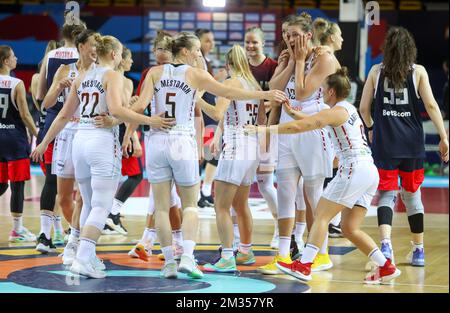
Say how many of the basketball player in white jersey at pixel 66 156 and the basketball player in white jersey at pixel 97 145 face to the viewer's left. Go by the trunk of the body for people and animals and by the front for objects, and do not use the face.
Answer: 0

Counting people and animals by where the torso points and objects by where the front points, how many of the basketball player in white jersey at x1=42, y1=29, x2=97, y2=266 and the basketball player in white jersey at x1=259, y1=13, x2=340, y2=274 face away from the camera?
0

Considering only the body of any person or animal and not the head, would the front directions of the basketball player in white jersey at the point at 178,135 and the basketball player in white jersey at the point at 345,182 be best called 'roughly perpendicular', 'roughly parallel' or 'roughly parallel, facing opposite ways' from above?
roughly perpendicular

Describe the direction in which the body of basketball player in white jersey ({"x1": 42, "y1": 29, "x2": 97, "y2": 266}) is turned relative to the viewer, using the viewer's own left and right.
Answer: facing the viewer and to the right of the viewer

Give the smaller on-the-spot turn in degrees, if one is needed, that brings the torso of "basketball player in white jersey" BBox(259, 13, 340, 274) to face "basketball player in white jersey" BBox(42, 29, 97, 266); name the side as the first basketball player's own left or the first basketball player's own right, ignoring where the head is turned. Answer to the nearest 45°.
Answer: approximately 45° to the first basketball player's own right

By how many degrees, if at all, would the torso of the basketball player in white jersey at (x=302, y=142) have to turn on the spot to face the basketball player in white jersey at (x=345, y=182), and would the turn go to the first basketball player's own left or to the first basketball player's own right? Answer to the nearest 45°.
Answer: approximately 90° to the first basketball player's own left

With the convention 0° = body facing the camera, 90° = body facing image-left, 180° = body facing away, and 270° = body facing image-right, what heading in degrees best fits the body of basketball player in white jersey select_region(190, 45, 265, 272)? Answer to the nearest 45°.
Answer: approximately 135°

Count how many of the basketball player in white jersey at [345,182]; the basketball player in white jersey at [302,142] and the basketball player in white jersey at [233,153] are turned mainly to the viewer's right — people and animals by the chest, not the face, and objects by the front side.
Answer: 0

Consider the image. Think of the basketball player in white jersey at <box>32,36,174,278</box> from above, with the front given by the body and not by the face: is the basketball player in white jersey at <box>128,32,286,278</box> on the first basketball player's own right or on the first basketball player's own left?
on the first basketball player's own right

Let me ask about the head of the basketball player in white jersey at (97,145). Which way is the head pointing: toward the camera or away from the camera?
away from the camera

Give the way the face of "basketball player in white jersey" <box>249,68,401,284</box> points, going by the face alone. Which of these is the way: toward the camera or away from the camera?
away from the camera

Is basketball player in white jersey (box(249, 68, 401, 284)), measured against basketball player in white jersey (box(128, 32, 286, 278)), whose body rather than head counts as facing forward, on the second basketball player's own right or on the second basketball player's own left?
on the second basketball player's own right

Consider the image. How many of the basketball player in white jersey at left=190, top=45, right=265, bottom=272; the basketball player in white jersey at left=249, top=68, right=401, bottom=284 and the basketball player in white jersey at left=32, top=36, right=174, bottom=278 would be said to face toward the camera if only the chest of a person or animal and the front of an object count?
0

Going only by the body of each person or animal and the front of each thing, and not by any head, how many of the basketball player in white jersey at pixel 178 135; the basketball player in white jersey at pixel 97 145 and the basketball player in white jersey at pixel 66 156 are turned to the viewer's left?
0

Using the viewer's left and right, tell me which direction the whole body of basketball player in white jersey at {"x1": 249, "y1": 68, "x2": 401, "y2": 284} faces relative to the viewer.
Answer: facing away from the viewer and to the left of the viewer

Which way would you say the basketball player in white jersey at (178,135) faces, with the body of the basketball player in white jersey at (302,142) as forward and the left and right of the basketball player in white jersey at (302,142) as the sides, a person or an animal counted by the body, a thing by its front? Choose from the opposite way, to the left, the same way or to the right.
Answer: the opposite way
